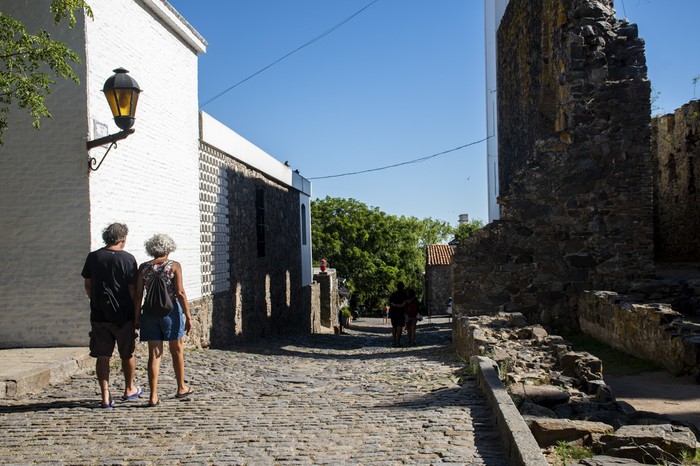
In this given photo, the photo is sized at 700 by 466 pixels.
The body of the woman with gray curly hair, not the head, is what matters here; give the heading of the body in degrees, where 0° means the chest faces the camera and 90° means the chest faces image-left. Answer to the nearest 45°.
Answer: approximately 180°

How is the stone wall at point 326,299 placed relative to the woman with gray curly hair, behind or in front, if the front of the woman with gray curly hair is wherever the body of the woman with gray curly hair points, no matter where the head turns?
in front

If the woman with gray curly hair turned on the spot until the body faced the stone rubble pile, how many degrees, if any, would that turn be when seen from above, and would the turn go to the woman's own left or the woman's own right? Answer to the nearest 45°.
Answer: approximately 135° to the woman's own right

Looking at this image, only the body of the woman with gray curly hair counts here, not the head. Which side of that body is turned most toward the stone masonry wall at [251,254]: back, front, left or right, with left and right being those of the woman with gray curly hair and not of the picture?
front

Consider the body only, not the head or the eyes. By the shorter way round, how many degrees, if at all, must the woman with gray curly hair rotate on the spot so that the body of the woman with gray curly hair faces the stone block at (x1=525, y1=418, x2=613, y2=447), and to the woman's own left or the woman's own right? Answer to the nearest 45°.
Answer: approximately 135° to the woman's own right

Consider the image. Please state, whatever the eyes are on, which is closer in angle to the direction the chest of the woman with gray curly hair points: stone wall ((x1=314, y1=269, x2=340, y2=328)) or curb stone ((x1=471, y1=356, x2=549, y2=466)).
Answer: the stone wall

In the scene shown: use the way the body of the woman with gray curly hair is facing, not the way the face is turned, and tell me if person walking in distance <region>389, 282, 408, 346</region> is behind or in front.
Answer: in front

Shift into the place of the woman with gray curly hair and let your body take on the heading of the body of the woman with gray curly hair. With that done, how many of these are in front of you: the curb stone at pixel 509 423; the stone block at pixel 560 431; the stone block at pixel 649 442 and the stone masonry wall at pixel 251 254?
1

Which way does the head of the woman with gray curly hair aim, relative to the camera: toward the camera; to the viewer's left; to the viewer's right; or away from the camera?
away from the camera

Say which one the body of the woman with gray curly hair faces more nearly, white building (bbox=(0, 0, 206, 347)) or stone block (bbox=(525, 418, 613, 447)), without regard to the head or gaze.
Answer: the white building

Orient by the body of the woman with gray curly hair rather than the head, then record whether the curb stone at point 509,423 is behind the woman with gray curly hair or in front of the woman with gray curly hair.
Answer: behind
